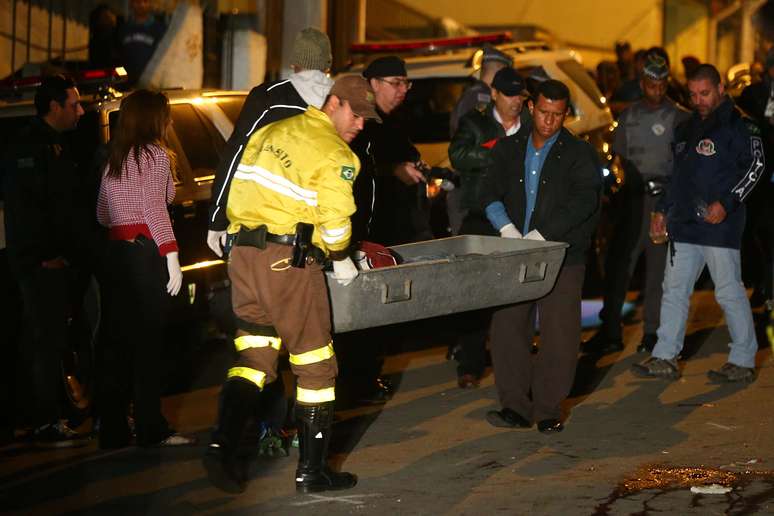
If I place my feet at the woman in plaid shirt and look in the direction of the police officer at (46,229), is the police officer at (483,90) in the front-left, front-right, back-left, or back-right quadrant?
back-right

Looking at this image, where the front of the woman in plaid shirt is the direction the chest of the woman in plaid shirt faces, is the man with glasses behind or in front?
in front

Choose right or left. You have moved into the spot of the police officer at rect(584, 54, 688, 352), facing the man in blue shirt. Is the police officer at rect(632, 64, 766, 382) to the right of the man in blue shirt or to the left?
left

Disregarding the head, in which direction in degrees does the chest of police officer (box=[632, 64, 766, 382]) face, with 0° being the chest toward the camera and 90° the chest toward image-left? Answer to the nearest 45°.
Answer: approximately 45°

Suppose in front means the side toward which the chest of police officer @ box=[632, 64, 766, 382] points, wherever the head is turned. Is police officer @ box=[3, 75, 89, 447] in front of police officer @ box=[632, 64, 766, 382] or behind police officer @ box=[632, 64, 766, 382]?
in front

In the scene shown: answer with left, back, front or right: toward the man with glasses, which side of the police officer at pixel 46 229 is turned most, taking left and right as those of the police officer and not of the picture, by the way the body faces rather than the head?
front

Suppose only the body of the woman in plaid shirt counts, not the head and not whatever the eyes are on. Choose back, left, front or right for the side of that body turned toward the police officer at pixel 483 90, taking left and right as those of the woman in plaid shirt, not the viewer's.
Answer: front

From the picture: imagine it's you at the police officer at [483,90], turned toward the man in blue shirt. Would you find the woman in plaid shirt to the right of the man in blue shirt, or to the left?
right

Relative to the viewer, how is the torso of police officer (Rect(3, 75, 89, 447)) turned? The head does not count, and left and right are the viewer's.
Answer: facing to the right of the viewer

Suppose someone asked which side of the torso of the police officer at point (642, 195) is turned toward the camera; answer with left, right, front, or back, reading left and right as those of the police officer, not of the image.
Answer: front

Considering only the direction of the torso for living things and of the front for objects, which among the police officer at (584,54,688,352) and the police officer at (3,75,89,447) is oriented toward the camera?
the police officer at (584,54,688,352)

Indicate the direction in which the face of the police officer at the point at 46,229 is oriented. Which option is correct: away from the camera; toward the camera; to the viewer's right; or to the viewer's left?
to the viewer's right

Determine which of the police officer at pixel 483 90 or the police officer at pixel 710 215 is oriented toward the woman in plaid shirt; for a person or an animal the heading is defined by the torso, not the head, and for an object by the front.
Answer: the police officer at pixel 710 215
